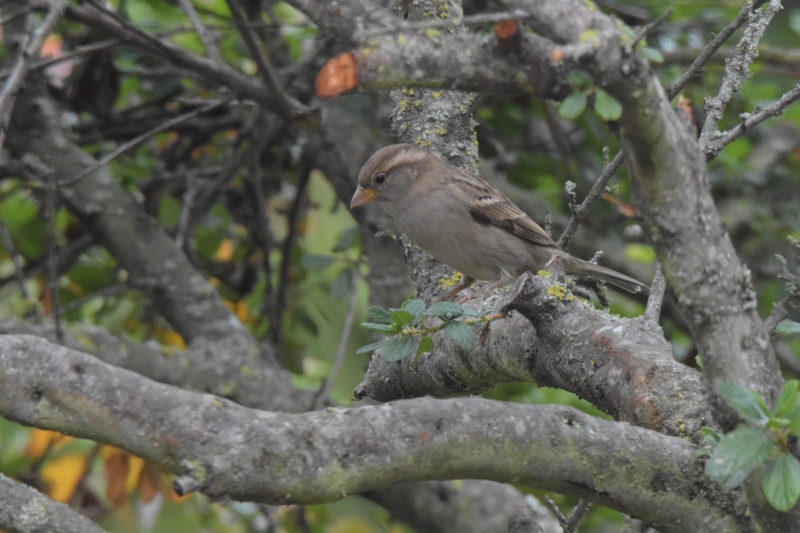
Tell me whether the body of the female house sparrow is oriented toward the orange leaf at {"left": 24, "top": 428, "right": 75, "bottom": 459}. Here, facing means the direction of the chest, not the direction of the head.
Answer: no

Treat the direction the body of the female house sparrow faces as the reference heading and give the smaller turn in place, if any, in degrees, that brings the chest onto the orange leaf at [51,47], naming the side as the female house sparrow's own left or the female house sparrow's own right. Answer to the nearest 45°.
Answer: approximately 45° to the female house sparrow's own right

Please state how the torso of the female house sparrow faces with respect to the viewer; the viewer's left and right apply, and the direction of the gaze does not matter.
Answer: facing to the left of the viewer

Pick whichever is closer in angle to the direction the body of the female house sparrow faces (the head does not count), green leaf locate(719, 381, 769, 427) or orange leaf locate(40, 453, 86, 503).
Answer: the orange leaf

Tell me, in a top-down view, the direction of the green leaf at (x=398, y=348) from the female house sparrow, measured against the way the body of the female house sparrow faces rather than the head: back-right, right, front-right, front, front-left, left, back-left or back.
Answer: left

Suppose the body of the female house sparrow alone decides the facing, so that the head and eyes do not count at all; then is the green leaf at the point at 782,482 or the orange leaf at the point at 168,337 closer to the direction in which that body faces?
the orange leaf

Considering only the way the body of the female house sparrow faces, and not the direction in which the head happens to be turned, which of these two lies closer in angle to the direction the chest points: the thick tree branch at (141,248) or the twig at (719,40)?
the thick tree branch

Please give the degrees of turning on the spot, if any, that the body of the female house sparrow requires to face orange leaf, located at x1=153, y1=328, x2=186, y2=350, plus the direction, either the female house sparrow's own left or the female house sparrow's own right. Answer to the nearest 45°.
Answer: approximately 45° to the female house sparrow's own right

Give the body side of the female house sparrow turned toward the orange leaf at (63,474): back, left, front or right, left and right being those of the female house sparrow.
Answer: front
